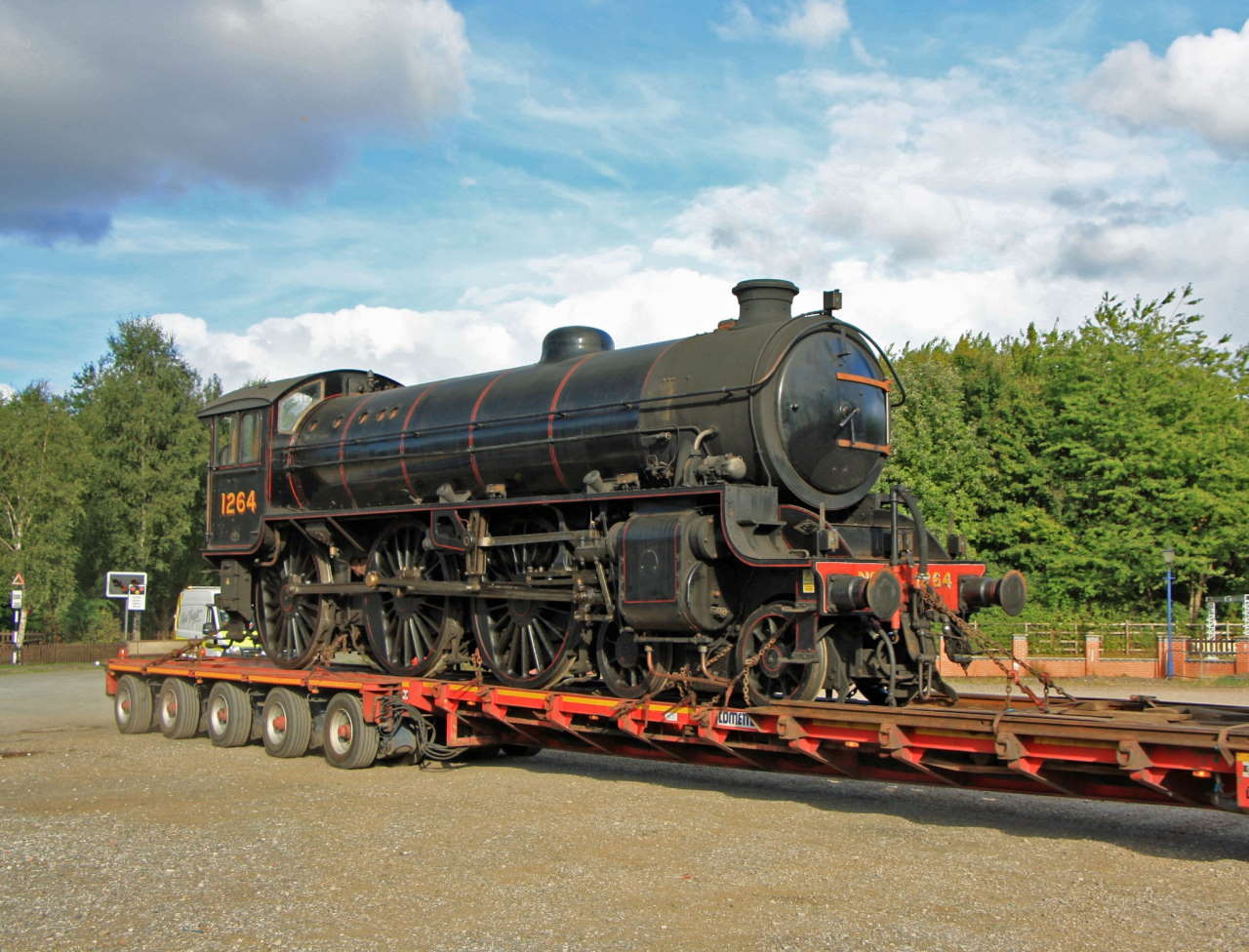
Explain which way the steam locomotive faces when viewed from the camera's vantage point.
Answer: facing the viewer and to the right of the viewer

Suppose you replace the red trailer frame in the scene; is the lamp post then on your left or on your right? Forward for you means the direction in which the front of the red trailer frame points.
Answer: on your left

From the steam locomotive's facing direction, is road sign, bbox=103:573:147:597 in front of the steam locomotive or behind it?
behind

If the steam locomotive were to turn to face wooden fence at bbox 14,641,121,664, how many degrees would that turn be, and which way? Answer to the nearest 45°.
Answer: approximately 180°

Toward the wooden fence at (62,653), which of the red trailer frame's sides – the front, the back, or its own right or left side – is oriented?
back

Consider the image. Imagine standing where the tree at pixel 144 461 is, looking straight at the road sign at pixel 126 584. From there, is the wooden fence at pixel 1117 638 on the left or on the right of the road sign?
left

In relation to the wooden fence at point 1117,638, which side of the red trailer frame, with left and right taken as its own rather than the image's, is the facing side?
left

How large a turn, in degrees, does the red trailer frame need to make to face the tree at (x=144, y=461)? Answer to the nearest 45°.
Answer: approximately 180°

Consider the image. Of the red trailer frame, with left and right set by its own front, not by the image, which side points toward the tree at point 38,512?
back

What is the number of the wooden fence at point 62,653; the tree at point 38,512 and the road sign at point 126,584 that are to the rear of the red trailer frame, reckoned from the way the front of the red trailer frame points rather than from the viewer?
3
